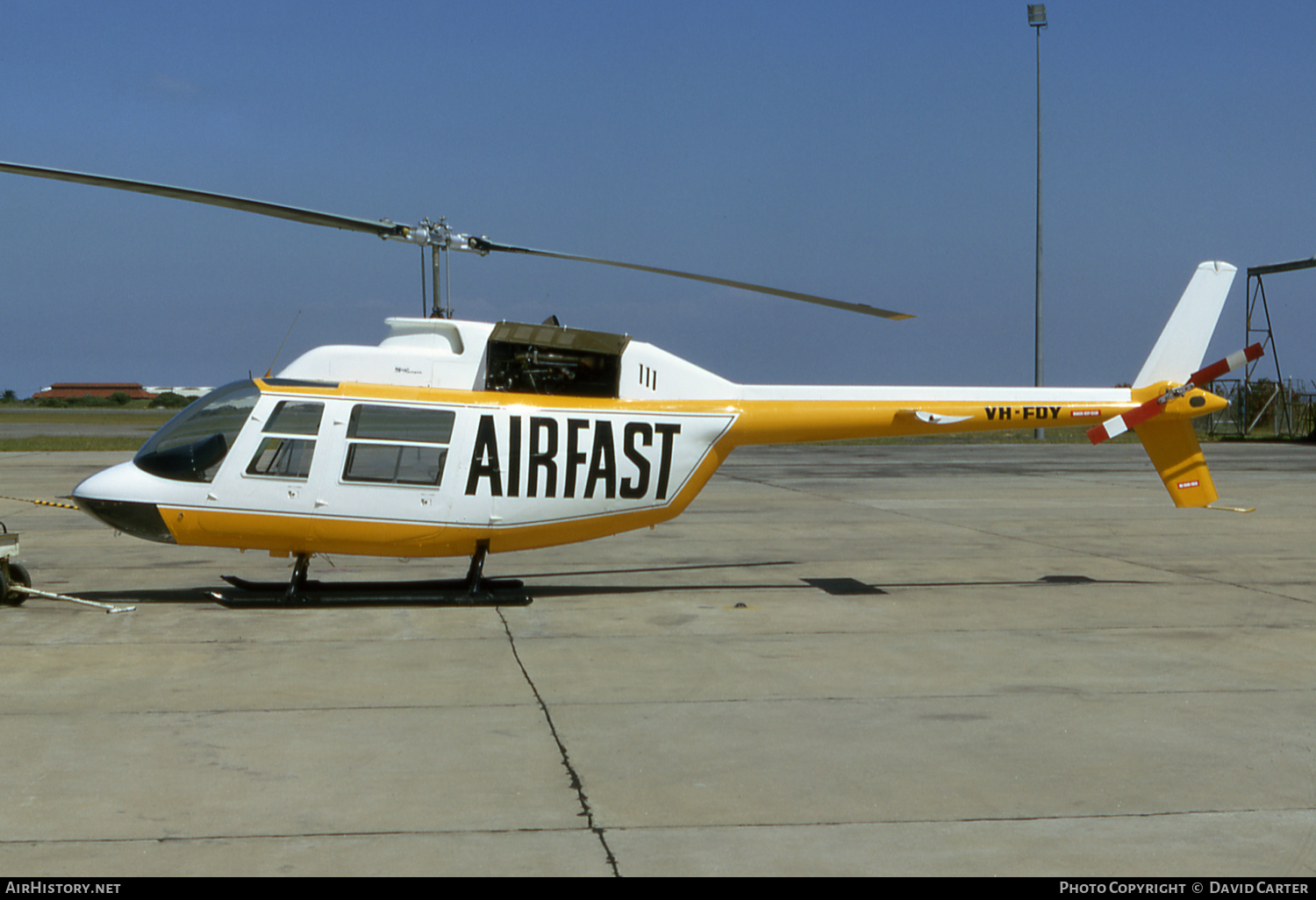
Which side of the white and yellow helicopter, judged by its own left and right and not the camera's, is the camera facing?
left
